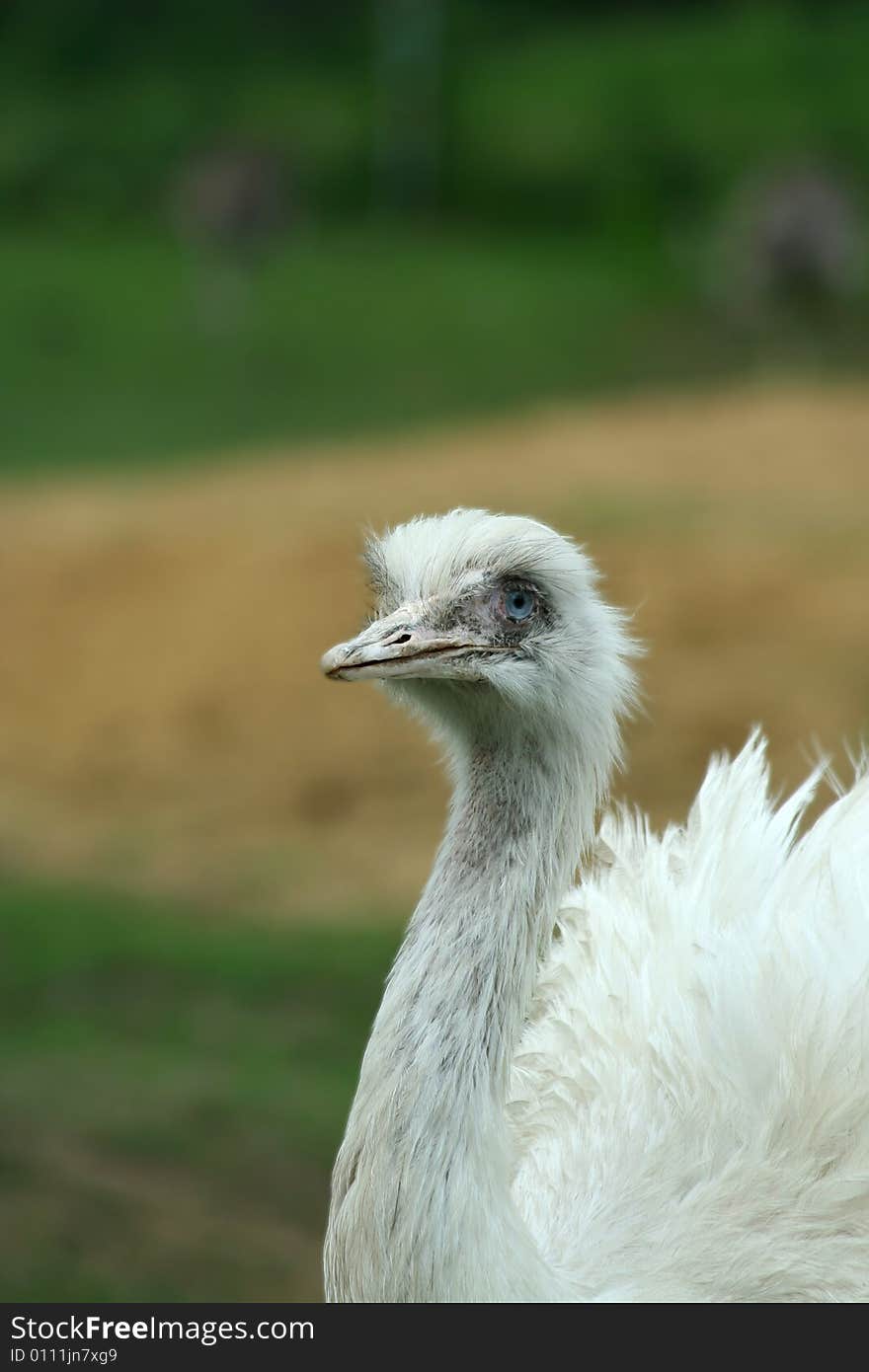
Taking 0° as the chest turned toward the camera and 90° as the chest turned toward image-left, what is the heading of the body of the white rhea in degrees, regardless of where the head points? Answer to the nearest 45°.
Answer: approximately 45°
